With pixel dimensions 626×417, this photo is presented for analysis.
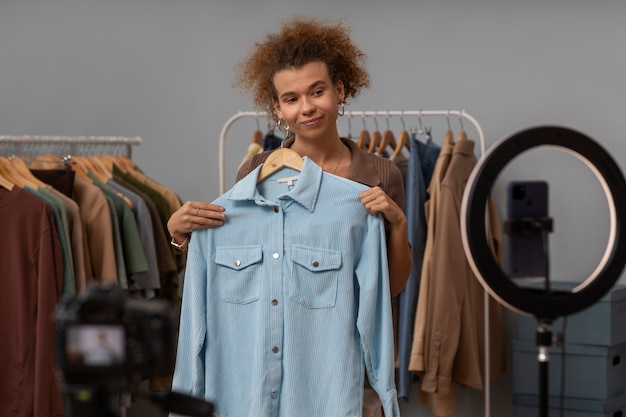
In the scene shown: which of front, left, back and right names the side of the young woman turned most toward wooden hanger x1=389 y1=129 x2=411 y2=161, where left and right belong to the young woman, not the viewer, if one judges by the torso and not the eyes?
back

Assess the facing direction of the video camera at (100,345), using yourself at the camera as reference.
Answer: facing away from the viewer

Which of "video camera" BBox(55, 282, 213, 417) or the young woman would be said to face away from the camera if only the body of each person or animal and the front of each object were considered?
the video camera

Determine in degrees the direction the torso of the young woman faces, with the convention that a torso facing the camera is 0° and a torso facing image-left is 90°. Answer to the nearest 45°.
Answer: approximately 0°

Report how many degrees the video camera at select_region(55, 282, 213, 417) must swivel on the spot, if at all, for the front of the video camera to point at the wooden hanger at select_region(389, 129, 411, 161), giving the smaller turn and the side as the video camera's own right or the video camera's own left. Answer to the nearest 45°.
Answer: approximately 45° to the video camera's own right

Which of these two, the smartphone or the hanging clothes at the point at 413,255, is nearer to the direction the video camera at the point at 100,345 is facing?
the hanging clothes

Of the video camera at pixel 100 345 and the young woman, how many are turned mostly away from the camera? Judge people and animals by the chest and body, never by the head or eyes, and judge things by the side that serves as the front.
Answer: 1

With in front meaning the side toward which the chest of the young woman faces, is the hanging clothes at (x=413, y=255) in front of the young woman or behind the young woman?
behind

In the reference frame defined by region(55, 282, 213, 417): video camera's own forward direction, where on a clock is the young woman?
The young woman is roughly at 1 o'clock from the video camera.

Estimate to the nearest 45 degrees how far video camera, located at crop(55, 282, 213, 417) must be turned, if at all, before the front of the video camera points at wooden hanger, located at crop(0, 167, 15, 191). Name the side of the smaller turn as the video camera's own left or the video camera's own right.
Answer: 0° — it already faces it
